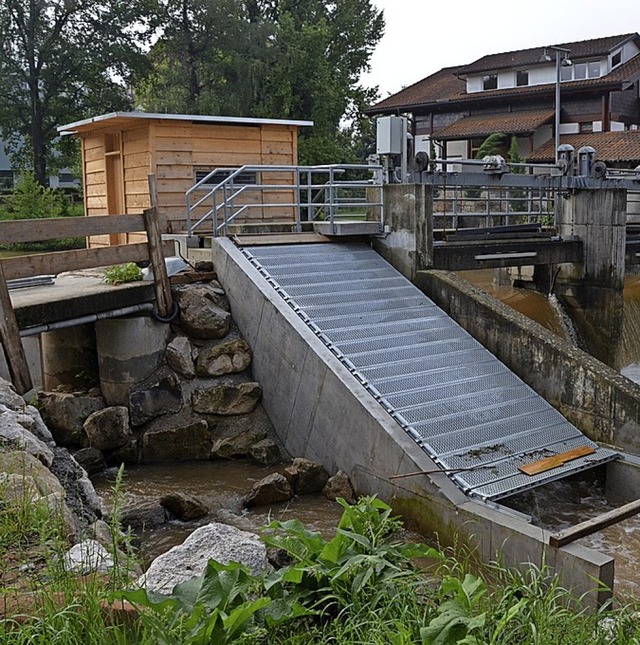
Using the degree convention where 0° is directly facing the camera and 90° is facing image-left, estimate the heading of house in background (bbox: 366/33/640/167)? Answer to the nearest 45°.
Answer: approximately 45°

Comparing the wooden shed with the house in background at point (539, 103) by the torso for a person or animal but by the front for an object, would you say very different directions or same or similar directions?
same or similar directions

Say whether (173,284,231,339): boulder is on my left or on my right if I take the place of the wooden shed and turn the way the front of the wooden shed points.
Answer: on my left

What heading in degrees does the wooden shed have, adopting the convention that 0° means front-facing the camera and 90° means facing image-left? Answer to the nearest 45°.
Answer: approximately 45°

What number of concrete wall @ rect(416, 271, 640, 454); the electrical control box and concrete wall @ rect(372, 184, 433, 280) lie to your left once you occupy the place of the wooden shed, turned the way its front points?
3

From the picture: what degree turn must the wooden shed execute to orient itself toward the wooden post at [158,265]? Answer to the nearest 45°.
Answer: approximately 45° to its left

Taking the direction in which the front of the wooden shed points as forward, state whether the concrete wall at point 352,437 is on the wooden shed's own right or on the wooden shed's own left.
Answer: on the wooden shed's own left

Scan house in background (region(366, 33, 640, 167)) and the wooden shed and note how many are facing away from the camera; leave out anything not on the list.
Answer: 0

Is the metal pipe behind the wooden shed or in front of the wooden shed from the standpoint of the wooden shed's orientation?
in front

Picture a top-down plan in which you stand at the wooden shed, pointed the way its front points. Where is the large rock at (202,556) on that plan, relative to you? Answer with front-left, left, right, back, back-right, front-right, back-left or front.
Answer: front-left

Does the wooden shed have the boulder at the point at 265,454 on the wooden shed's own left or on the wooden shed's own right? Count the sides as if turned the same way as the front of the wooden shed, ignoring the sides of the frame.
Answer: on the wooden shed's own left

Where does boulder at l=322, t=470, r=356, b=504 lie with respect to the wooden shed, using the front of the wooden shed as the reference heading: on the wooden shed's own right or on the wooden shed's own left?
on the wooden shed's own left
